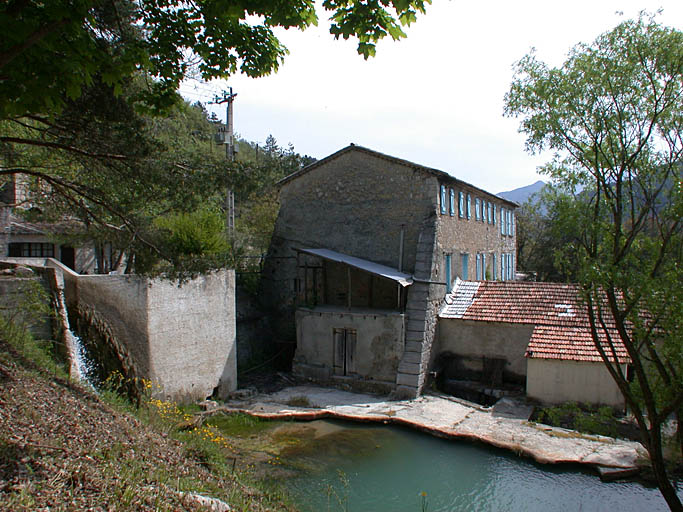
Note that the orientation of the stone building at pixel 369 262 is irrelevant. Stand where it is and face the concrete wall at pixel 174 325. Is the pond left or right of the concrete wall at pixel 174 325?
left
